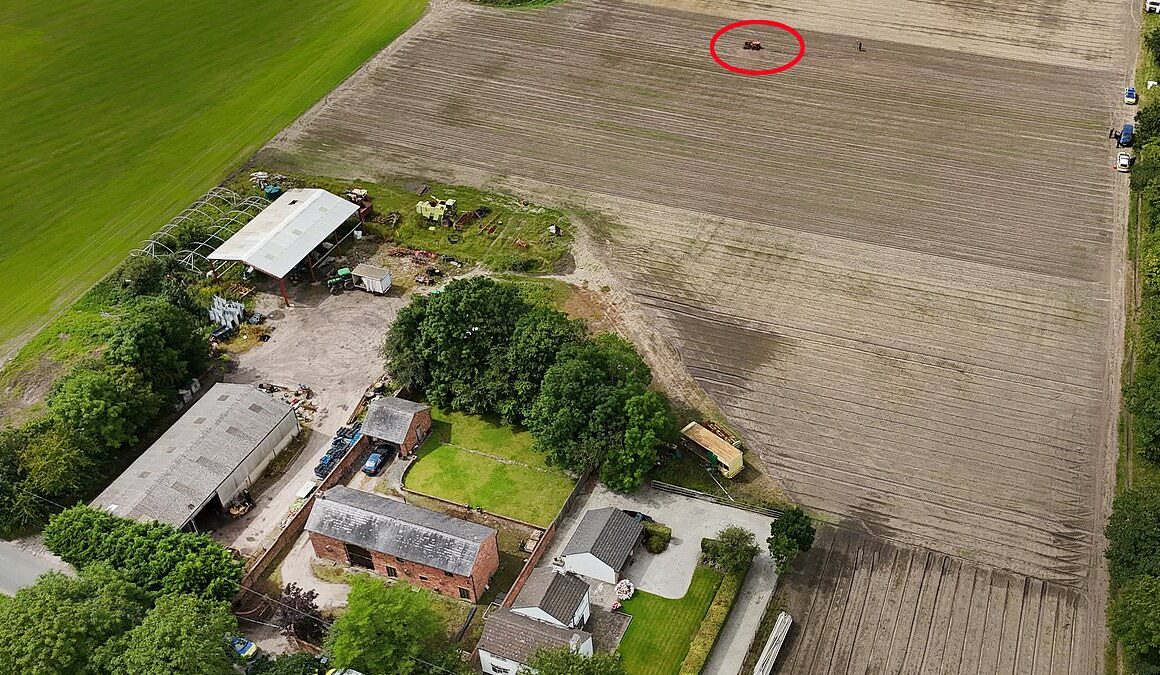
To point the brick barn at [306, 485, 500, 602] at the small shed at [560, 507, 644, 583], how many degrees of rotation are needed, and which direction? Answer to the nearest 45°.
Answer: approximately 135° to its left

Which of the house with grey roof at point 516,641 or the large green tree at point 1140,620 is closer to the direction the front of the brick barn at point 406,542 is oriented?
the house with grey roof

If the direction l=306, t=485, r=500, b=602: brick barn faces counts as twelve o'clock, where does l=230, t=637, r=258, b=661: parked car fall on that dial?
The parked car is roughly at 1 o'clock from the brick barn.

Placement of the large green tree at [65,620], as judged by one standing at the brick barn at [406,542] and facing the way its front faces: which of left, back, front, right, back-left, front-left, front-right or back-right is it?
front-right

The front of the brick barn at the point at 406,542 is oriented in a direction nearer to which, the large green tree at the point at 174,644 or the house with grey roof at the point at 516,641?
the large green tree

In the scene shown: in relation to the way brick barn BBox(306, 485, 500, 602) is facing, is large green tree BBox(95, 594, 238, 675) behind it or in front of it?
in front

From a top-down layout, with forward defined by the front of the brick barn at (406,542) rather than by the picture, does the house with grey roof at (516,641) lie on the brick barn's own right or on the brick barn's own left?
on the brick barn's own left

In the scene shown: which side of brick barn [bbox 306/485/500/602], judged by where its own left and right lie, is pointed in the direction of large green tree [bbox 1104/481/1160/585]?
left

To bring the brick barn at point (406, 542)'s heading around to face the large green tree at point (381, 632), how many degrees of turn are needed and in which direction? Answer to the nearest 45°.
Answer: approximately 45° to its left

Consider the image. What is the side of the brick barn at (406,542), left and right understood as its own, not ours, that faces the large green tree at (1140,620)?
left
